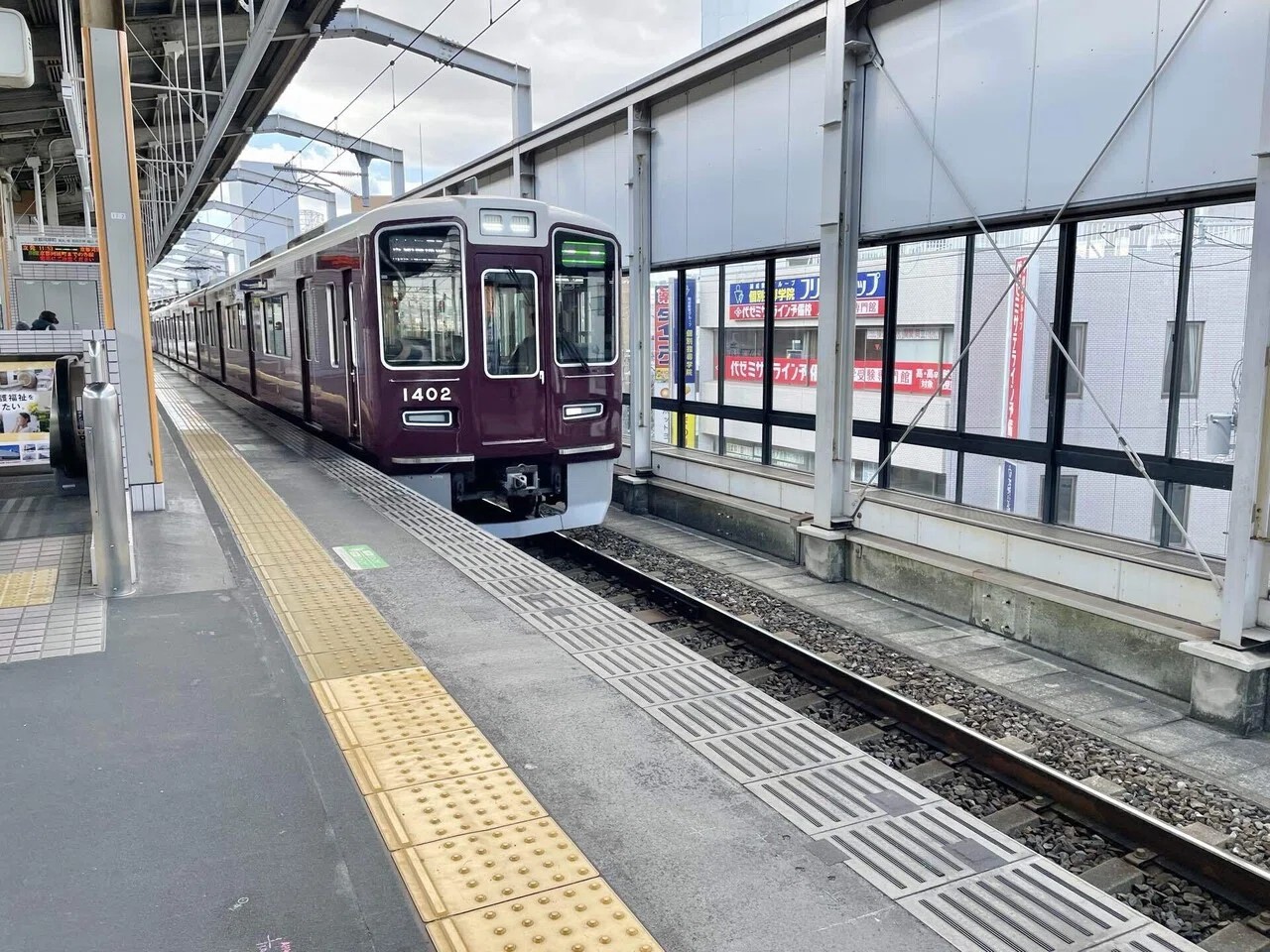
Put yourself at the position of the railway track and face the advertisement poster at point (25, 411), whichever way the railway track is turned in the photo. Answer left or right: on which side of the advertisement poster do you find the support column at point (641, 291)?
right

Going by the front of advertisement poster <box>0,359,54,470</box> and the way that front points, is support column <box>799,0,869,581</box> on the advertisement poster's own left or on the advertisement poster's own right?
on the advertisement poster's own left

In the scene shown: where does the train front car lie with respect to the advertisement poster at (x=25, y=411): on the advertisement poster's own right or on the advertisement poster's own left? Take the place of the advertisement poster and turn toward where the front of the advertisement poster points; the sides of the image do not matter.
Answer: on the advertisement poster's own left

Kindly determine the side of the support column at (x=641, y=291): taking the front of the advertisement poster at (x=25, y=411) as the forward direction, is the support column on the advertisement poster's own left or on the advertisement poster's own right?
on the advertisement poster's own left

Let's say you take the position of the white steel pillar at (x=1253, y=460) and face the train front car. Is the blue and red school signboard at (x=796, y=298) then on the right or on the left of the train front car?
right

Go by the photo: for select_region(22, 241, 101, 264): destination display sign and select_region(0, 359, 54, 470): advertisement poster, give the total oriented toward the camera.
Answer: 2

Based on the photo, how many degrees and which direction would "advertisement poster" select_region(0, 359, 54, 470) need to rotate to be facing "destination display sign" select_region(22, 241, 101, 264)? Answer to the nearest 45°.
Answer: approximately 180°

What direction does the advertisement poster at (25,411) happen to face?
toward the camera

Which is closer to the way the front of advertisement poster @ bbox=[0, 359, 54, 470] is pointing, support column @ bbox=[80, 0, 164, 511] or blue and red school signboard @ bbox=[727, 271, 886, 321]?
the support column

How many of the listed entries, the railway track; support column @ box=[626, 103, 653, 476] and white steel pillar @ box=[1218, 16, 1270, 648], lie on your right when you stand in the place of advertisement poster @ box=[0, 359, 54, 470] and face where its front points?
0

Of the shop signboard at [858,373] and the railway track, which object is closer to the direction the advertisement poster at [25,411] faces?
the railway track

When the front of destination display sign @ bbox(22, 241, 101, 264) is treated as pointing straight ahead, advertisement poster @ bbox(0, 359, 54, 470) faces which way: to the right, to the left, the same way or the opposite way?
the same way

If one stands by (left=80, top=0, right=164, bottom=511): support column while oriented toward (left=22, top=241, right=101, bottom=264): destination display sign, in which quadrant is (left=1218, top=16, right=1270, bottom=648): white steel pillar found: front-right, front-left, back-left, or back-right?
back-right

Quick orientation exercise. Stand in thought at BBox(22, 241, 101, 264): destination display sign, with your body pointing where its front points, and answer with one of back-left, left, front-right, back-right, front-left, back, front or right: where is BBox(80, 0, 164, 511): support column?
front

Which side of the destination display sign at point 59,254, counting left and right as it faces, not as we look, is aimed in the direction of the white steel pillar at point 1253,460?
front
